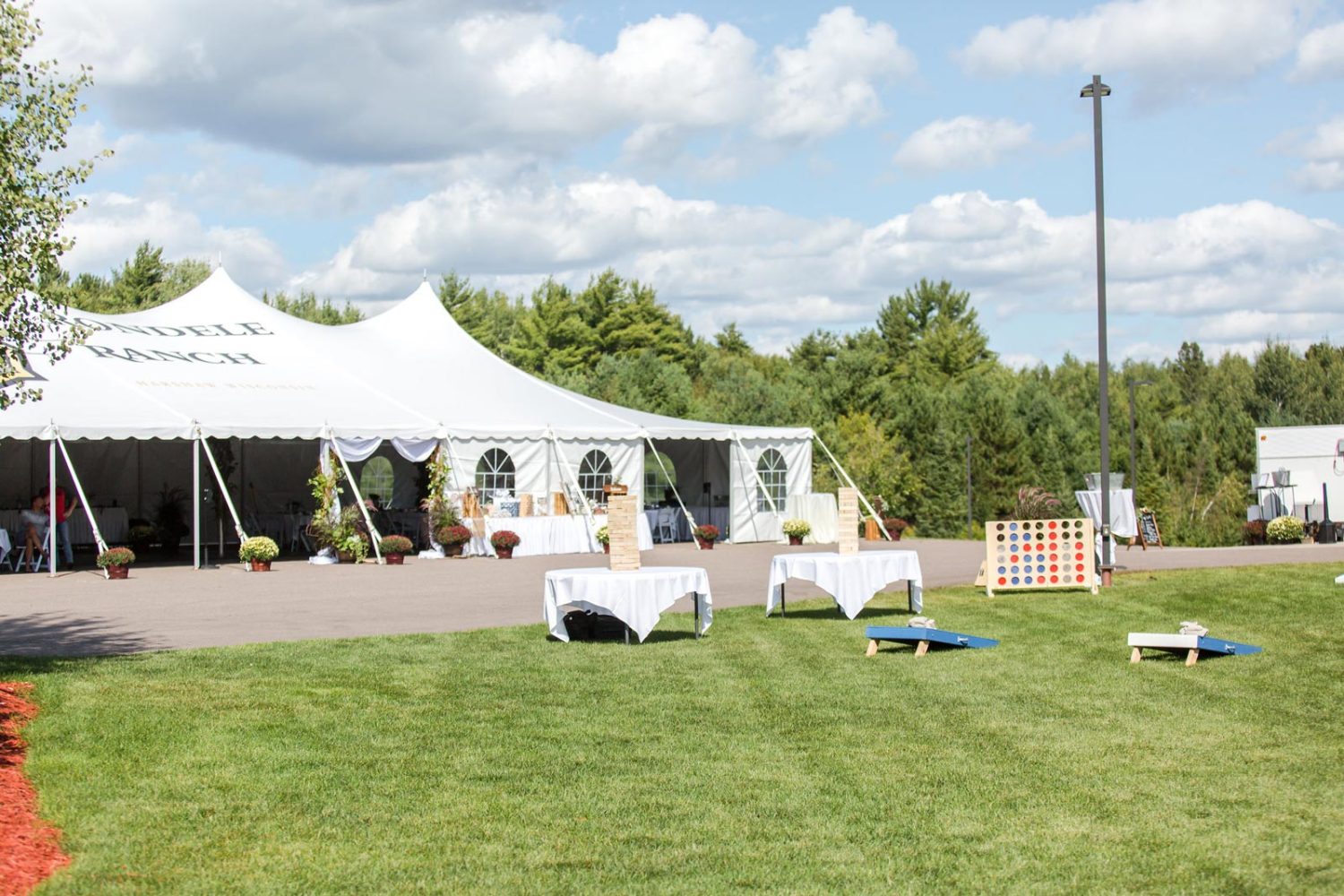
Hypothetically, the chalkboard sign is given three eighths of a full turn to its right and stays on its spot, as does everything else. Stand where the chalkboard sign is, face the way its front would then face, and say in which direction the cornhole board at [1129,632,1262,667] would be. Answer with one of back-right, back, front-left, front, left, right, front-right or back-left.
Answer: left

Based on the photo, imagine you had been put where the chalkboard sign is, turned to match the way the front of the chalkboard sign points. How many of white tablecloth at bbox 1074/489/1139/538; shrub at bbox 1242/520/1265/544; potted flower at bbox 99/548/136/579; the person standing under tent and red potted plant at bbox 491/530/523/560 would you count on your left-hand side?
1

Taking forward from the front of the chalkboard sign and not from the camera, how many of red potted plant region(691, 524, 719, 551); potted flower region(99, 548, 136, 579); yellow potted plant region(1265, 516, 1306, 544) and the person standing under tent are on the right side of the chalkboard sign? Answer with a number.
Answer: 3

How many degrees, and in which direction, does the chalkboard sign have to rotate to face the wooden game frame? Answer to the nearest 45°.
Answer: approximately 45° to its right

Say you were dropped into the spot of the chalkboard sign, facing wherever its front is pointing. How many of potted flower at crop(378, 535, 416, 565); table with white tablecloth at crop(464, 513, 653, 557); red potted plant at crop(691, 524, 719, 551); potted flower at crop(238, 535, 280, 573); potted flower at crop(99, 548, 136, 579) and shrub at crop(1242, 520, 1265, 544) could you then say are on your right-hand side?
5

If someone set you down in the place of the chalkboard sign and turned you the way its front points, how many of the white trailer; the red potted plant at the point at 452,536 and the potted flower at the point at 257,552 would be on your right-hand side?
2

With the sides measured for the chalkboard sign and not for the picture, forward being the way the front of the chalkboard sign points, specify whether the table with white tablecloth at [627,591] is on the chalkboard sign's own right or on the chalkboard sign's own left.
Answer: on the chalkboard sign's own right

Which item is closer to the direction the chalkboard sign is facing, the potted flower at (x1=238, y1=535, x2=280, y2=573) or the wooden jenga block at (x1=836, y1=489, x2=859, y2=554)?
the wooden jenga block

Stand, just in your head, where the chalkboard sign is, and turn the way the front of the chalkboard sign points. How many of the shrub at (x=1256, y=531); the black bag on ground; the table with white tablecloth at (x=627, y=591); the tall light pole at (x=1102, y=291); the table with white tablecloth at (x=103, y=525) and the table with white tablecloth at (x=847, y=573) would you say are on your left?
1

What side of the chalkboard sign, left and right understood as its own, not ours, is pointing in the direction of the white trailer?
left

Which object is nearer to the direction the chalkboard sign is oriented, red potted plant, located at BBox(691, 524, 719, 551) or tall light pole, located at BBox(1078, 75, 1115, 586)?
the tall light pole

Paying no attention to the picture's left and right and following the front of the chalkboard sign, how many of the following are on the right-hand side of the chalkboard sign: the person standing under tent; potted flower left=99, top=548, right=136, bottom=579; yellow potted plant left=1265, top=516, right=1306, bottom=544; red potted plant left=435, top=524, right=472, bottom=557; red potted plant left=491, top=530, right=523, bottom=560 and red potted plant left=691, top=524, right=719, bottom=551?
5

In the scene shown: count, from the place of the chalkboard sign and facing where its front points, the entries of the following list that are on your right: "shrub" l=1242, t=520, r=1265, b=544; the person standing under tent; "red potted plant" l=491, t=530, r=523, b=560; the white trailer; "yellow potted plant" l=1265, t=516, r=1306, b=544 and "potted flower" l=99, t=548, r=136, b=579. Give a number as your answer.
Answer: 3

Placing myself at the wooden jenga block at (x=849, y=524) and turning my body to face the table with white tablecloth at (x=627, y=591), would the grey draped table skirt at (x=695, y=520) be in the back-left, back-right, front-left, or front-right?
back-right

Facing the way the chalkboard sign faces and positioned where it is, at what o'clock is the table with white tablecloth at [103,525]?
The table with white tablecloth is roughly at 4 o'clock from the chalkboard sign.

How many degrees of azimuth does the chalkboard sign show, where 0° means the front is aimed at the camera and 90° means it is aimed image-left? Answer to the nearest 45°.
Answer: approximately 315°

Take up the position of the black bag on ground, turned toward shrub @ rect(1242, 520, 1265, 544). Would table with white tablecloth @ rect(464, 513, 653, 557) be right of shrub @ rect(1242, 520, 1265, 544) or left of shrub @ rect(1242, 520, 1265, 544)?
left

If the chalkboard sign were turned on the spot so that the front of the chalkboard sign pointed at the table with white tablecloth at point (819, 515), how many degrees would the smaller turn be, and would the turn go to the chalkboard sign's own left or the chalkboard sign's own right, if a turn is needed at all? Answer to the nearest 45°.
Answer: approximately 135° to the chalkboard sign's own right

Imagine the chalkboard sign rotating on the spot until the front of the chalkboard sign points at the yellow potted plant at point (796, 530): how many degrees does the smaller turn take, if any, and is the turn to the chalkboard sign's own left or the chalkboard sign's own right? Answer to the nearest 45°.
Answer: approximately 90° to the chalkboard sign's own right

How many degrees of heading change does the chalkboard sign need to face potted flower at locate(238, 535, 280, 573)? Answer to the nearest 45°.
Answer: approximately 90° to its right

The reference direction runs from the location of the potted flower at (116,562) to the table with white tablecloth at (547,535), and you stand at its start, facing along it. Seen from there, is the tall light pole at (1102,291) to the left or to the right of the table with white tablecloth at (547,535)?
right

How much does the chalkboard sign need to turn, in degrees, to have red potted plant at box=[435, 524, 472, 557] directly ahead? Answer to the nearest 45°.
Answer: approximately 90° to its right
